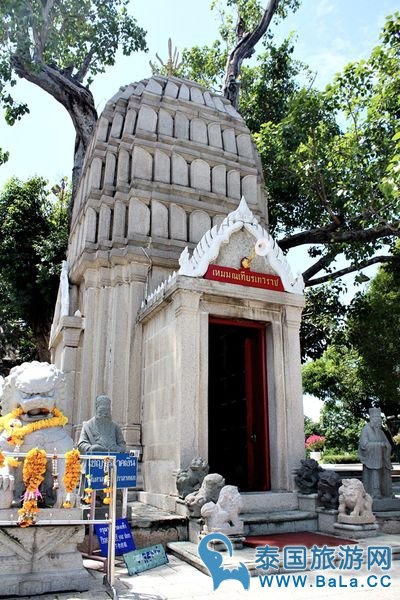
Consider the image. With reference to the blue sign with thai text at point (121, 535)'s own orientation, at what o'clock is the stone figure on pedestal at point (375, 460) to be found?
The stone figure on pedestal is roughly at 8 o'clock from the blue sign with thai text.

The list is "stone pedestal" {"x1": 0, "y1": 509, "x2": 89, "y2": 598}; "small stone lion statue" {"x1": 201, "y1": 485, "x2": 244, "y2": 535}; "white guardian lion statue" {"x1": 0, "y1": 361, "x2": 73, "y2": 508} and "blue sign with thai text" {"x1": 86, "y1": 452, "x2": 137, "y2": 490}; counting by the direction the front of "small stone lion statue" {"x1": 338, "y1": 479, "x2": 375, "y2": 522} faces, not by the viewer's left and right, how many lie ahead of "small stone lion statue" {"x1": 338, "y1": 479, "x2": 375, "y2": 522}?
4

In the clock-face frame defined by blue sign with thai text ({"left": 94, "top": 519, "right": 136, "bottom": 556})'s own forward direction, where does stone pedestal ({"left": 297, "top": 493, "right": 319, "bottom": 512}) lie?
The stone pedestal is roughly at 8 o'clock from the blue sign with thai text.

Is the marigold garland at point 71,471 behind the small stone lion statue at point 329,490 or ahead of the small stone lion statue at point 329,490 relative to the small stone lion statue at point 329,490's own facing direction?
ahead

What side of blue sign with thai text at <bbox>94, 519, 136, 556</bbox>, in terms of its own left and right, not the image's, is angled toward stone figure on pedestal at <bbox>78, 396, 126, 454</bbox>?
back

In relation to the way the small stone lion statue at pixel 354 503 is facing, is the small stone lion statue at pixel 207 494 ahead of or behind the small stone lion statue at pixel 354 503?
ahead

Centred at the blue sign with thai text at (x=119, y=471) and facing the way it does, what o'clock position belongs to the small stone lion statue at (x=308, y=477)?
The small stone lion statue is roughly at 8 o'clock from the blue sign with thai text.

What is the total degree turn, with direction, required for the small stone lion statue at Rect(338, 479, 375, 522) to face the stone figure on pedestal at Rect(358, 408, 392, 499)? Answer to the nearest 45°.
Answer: approximately 135° to its right

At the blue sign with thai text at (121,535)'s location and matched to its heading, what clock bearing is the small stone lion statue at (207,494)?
The small stone lion statue is roughly at 8 o'clock from the blue sign with thai text.
